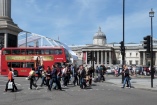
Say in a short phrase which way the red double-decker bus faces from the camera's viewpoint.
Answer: facing to the right of the viewer
